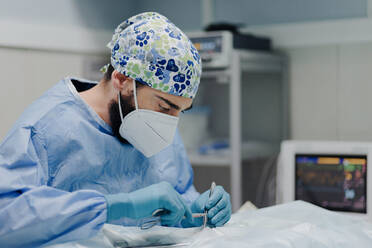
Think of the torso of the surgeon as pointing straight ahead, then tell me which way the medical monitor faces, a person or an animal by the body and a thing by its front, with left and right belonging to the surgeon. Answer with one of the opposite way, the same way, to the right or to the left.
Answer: to the right

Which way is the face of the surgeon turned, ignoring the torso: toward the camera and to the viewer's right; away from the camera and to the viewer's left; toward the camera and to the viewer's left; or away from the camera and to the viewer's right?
toward the camera and to the viewer's right

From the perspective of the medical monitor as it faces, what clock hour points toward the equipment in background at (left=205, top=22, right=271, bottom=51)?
The equipment in background is roughly at 5 o'clock from the medical monitor.

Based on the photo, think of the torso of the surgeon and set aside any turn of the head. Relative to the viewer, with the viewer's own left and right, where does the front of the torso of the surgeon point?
facing the viewer and to the right of the viewer

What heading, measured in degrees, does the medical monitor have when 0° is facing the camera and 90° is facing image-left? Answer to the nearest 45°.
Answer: approximately 0°

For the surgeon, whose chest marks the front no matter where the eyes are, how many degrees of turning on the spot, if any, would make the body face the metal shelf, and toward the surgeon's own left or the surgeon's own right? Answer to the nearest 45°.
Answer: approximately 90° to the surgeon's own left

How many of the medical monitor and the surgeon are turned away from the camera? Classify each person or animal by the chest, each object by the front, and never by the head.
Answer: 0

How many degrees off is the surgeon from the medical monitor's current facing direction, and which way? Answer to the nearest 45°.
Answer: approximately 45° to its right

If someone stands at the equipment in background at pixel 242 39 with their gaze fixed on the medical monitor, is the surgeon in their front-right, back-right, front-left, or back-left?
front-right
